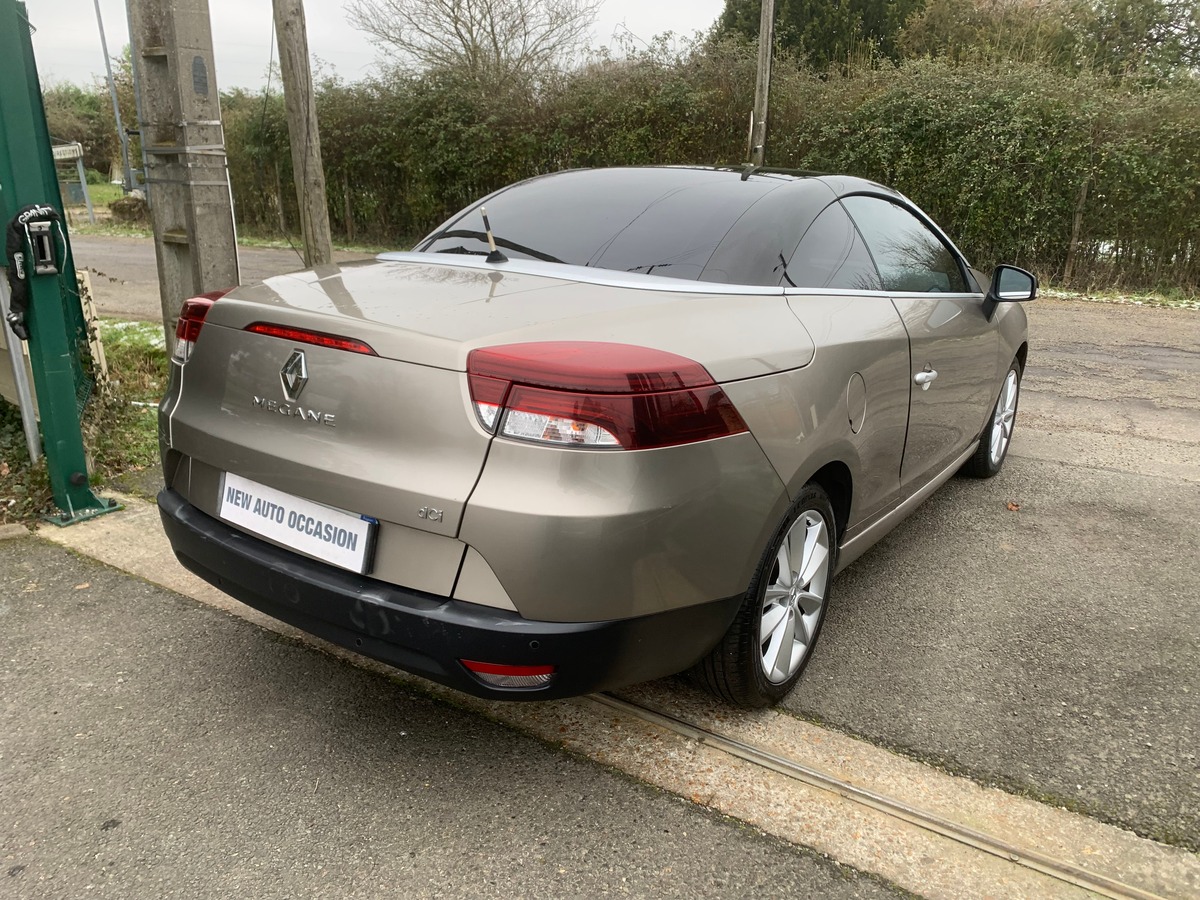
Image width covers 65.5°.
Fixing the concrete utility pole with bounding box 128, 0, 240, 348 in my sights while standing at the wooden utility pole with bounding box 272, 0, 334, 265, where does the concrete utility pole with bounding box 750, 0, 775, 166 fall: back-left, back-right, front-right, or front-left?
back-left

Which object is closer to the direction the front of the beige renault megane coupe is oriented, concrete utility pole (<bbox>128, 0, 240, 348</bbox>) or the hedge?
the hedge

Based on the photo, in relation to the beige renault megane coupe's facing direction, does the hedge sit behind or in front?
in front

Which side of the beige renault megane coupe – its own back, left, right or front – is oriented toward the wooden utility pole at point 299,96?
left

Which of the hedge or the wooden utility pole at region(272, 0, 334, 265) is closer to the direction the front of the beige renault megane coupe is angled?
the hedge

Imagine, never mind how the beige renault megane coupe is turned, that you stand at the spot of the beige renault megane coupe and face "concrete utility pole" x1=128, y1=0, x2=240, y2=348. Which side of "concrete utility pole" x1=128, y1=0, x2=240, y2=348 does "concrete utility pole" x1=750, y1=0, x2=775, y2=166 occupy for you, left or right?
right

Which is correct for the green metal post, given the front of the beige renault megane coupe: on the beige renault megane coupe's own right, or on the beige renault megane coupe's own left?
on the beige renault megane coupe's own left

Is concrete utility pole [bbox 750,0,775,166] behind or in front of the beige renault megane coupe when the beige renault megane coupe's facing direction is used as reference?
in front

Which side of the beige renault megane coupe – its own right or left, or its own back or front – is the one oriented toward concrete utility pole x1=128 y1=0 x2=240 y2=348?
left

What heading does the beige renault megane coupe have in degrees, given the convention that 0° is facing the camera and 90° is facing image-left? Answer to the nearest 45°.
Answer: approximately 225°
